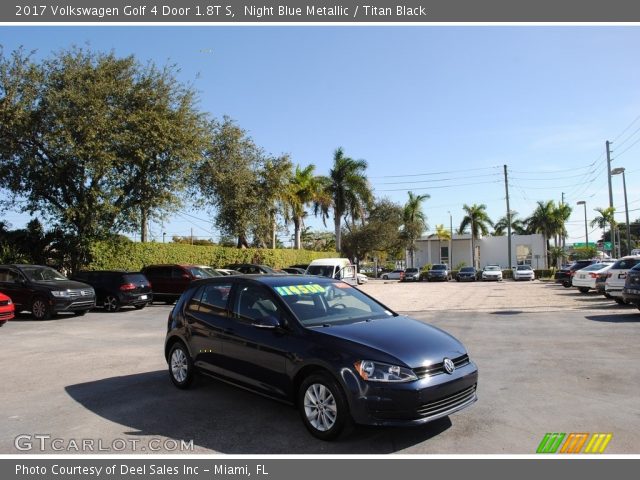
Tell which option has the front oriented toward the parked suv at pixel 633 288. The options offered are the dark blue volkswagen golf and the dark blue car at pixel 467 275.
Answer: the dark blue car

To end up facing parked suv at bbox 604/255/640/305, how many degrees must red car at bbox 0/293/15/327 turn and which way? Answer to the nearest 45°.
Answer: approximately 45° to its left

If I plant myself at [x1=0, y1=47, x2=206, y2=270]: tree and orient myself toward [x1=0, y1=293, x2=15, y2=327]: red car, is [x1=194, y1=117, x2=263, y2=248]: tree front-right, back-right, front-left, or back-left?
back-left

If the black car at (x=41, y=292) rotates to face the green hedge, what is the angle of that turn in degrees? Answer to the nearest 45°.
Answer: approximately 90° to its left

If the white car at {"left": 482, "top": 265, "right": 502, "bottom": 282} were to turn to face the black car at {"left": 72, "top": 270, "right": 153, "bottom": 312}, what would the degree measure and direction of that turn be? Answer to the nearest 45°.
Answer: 0° — it already faces it

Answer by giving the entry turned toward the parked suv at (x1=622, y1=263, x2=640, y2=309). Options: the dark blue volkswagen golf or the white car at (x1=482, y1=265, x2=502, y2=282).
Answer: the white car

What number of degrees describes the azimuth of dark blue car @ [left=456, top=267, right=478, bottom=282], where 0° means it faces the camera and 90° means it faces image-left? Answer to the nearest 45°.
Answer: approximately 0°

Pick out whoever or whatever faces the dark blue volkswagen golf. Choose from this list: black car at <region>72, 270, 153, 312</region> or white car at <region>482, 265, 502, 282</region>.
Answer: the white car

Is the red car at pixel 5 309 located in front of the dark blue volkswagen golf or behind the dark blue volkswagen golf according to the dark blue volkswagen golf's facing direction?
behind

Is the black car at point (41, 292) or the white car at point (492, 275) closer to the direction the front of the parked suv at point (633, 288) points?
the white car

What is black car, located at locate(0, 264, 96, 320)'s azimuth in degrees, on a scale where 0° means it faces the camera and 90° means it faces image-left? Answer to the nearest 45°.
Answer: approximately 315°

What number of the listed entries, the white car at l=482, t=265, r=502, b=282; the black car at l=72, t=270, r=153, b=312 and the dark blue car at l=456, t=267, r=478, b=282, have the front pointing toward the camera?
2

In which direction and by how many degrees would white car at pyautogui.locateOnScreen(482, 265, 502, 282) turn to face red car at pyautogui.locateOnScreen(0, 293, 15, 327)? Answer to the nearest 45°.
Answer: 0° — it already faces it

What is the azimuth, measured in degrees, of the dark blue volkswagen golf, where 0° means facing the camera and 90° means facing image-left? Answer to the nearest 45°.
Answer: approximately 315°
